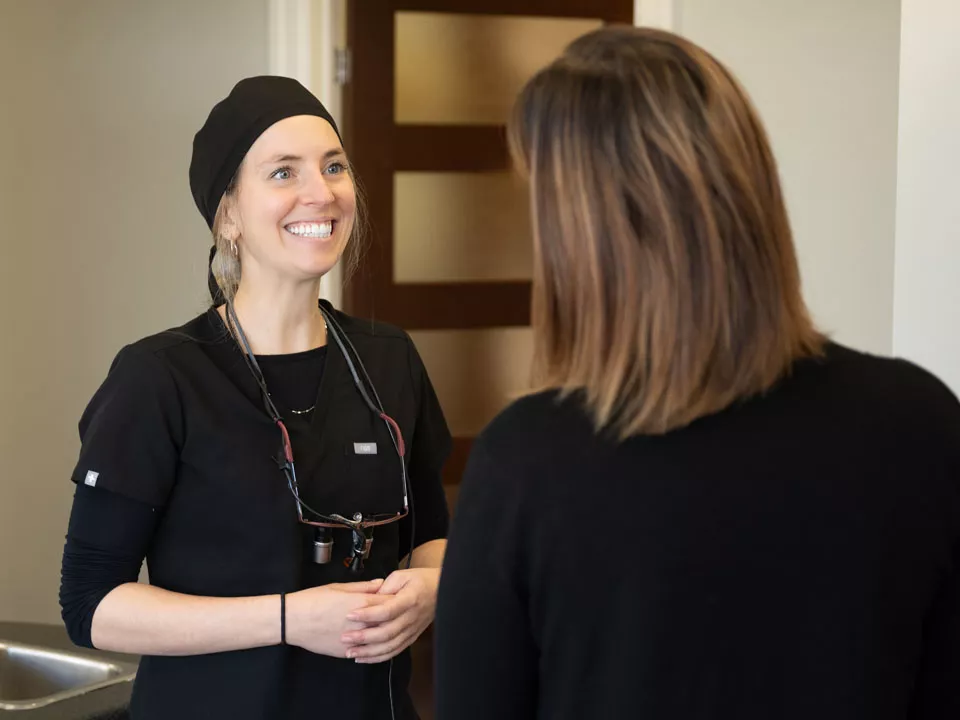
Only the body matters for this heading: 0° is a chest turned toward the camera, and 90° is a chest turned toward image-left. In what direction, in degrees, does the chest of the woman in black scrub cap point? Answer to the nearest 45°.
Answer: approximately 315°

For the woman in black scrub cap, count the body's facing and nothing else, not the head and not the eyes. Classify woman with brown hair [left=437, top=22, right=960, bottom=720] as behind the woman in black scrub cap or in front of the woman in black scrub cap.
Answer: in front

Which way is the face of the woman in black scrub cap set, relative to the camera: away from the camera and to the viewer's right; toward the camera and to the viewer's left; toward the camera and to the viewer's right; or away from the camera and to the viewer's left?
toward the camera and to the viewer's right

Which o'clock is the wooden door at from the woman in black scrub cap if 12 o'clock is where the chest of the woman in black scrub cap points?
The wooden door is roughly at 8 o'clock from the woman in black scrub cap.

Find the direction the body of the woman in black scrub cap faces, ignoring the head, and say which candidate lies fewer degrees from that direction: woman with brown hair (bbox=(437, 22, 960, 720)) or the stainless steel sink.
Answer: the woman with brown hair

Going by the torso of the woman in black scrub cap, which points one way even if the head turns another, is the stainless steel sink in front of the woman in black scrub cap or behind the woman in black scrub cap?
behind
